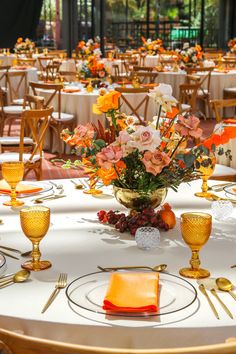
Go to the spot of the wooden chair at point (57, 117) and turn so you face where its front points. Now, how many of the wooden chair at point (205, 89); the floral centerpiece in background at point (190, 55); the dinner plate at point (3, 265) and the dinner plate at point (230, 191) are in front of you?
2

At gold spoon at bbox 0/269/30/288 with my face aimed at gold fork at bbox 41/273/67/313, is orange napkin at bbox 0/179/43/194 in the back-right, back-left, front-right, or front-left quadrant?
back-left

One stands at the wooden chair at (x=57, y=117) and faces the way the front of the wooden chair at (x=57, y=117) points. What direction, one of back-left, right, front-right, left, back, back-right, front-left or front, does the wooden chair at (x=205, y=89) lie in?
front

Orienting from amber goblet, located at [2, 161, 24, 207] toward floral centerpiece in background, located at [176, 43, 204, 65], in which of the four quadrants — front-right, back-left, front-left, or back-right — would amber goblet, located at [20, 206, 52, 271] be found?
back-right

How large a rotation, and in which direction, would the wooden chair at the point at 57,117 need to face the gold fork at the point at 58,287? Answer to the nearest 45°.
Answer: approximately 135° to its right

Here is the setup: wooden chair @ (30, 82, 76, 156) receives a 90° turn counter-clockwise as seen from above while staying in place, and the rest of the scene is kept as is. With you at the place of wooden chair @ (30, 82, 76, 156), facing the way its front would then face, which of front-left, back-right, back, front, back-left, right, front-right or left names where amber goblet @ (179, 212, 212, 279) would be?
back-left

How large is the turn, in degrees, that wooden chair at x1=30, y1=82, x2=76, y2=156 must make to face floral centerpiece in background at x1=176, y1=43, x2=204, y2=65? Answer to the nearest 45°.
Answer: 0° — it already faces it

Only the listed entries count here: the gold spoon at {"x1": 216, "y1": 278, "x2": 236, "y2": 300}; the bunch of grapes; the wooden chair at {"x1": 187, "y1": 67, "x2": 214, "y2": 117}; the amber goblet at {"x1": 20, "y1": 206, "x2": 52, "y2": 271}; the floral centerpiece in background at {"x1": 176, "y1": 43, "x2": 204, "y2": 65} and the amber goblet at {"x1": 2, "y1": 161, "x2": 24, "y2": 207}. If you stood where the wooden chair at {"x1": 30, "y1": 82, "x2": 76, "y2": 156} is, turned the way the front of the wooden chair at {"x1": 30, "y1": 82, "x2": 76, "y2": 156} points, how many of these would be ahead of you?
2

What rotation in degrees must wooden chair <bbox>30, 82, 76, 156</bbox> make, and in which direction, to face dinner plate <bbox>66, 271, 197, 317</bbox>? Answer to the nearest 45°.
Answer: approximately 135° to its right

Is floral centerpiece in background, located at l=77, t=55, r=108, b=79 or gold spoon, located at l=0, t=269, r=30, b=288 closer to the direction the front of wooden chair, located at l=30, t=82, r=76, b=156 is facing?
the floral centerpiece in background

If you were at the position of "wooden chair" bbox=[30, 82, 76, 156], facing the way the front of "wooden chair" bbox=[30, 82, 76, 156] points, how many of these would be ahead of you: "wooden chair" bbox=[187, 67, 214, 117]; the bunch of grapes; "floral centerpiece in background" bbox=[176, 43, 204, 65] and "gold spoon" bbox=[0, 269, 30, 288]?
2

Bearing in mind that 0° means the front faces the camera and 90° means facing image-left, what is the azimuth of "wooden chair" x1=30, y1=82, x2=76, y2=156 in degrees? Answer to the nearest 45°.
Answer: approximately 225°

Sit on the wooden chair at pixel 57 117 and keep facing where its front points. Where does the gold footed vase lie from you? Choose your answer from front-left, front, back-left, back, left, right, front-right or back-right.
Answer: back-right

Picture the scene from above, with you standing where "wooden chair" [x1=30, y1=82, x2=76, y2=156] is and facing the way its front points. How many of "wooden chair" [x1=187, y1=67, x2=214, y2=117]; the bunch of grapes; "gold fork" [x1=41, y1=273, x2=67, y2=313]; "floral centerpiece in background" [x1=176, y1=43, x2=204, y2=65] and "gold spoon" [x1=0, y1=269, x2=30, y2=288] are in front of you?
2

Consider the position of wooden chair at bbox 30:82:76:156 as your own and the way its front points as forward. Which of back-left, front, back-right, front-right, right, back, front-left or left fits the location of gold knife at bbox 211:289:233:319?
back-right

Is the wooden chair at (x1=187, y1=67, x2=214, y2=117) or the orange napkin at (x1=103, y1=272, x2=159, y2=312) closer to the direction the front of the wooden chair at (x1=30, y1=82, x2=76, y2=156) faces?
the wooden chair

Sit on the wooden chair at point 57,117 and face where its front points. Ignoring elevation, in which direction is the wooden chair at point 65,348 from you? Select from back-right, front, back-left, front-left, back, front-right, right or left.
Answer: back-right

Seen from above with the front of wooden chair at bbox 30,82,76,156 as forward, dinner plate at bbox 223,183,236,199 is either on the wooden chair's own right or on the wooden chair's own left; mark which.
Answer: on the wooden chair's own right

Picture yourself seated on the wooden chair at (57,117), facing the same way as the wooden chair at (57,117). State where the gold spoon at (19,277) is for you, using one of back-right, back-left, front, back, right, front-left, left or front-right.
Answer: back-right
